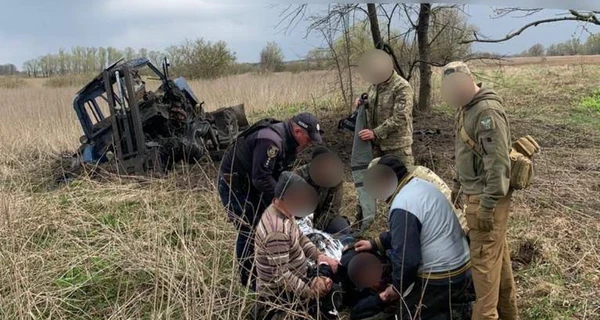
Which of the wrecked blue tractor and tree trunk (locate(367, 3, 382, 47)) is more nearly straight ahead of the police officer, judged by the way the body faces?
the tree trunk

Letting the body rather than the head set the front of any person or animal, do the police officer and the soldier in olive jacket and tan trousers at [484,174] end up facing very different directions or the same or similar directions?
very different directions

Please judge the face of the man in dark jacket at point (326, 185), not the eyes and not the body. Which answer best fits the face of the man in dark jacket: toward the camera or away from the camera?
toward the camera

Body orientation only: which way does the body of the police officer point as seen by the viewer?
to the viewer's right

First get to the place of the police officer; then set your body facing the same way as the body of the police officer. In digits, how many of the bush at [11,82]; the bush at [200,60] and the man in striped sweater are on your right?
1

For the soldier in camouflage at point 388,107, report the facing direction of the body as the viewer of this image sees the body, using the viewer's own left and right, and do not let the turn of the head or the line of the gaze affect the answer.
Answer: facing the viewer and to the left of the viewer

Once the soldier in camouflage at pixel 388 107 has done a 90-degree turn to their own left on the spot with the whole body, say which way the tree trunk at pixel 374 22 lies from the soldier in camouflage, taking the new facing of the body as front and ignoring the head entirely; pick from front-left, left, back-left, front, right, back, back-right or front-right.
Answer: back-left

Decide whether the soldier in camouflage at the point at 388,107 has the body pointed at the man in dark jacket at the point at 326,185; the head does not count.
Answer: yes

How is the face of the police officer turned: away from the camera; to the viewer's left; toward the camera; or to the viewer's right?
to the viewer's right

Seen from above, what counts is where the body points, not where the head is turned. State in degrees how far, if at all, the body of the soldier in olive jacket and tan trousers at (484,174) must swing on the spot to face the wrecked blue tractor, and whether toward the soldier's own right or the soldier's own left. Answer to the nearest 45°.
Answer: approximately 45° to the soldier's own right

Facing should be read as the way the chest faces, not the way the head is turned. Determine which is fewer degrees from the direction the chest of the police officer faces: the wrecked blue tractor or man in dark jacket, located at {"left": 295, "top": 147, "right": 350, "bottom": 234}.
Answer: the man in dark jacket

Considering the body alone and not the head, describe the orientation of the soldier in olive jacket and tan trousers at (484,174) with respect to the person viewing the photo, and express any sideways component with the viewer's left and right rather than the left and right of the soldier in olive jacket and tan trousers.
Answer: facing to the left of the viewer

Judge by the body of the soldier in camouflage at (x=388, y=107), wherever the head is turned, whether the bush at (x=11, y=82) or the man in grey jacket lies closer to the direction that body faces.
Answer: the man in grey jacket

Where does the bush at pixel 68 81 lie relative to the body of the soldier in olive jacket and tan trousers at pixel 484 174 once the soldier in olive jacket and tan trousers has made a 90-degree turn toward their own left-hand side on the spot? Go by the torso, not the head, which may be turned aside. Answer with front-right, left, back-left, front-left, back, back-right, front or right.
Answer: back-right

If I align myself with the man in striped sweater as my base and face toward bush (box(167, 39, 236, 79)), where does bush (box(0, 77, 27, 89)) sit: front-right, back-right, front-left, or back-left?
front-left
